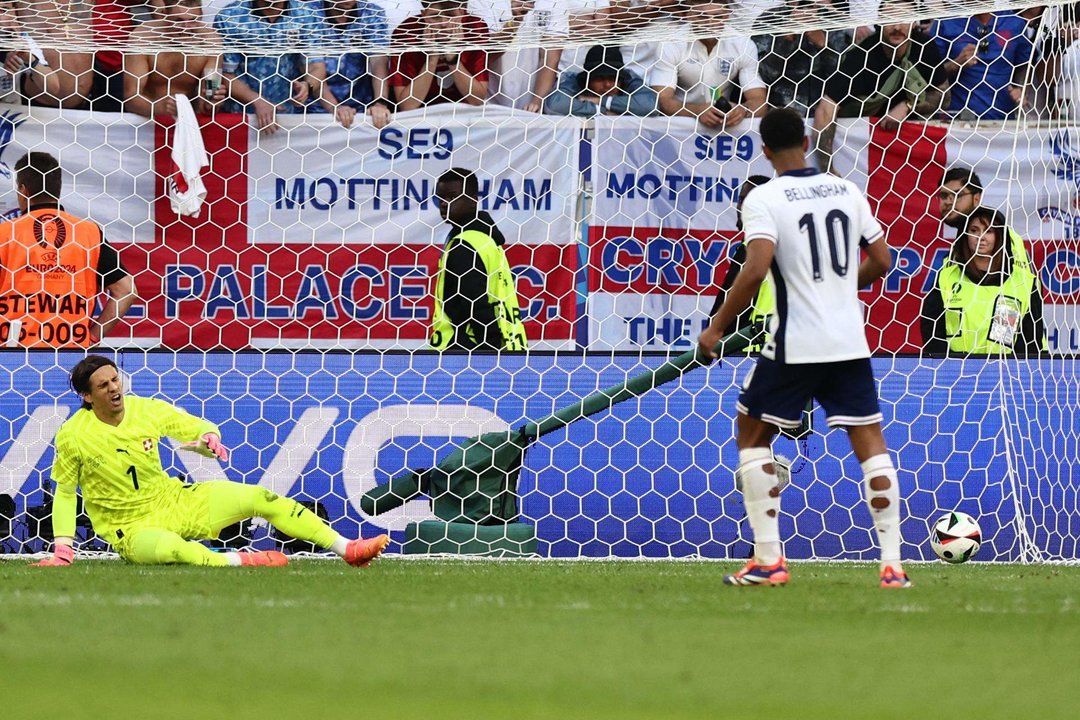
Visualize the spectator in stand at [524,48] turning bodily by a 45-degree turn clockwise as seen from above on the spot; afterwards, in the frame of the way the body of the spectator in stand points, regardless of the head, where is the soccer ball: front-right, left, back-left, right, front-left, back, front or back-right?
left

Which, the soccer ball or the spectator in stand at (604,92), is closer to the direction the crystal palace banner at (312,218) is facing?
the soccer ball

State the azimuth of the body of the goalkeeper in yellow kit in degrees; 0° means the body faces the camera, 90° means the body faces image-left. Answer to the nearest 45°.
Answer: approximately 315°

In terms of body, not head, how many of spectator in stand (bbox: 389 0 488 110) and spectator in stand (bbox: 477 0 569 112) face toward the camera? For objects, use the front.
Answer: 2

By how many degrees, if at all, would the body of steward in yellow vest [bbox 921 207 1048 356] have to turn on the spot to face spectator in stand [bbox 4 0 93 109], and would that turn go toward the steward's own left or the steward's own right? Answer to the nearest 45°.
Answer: approximately 90° to the steward's own right

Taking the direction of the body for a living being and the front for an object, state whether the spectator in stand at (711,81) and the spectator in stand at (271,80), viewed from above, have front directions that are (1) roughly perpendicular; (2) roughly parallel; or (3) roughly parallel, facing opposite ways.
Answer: roughly parallel

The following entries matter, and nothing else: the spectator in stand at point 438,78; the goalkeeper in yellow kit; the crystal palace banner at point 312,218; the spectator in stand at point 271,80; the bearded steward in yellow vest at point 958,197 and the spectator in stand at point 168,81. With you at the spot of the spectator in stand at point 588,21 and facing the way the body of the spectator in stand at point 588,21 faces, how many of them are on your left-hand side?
1

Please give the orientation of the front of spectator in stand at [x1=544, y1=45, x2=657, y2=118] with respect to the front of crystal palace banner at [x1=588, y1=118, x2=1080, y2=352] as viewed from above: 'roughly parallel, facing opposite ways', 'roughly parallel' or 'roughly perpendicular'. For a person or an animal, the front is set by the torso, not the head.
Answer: roughly parallel

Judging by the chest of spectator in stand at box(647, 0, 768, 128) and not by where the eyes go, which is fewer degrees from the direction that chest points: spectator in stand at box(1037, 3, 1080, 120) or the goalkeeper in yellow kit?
the goalkeeper in yellow kit

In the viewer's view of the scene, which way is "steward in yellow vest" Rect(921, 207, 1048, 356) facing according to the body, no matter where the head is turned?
toward the camera

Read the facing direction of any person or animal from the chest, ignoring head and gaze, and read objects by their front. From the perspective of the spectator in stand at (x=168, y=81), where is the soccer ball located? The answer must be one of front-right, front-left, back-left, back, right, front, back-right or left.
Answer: front-left

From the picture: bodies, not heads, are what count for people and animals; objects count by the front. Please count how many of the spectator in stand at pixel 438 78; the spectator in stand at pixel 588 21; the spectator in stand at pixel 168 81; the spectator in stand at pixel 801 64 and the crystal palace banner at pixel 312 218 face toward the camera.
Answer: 5

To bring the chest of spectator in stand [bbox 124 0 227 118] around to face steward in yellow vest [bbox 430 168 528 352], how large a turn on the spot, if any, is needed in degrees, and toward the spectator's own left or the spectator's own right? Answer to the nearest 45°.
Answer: approximately 45° to the spectator's own left

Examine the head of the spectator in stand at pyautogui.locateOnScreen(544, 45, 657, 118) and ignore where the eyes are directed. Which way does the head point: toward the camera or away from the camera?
toward the camera

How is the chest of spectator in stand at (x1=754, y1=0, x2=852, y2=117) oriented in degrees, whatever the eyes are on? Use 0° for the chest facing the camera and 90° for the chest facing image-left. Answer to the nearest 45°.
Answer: approximately 0°

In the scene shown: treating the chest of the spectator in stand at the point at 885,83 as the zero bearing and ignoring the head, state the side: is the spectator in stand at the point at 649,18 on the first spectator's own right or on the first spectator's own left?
on the first spectator's own right

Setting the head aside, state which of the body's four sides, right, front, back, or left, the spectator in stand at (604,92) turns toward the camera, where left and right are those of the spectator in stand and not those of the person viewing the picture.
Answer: front

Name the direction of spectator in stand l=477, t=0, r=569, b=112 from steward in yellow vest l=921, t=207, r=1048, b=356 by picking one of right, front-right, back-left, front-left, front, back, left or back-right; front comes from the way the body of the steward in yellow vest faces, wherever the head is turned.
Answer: right
